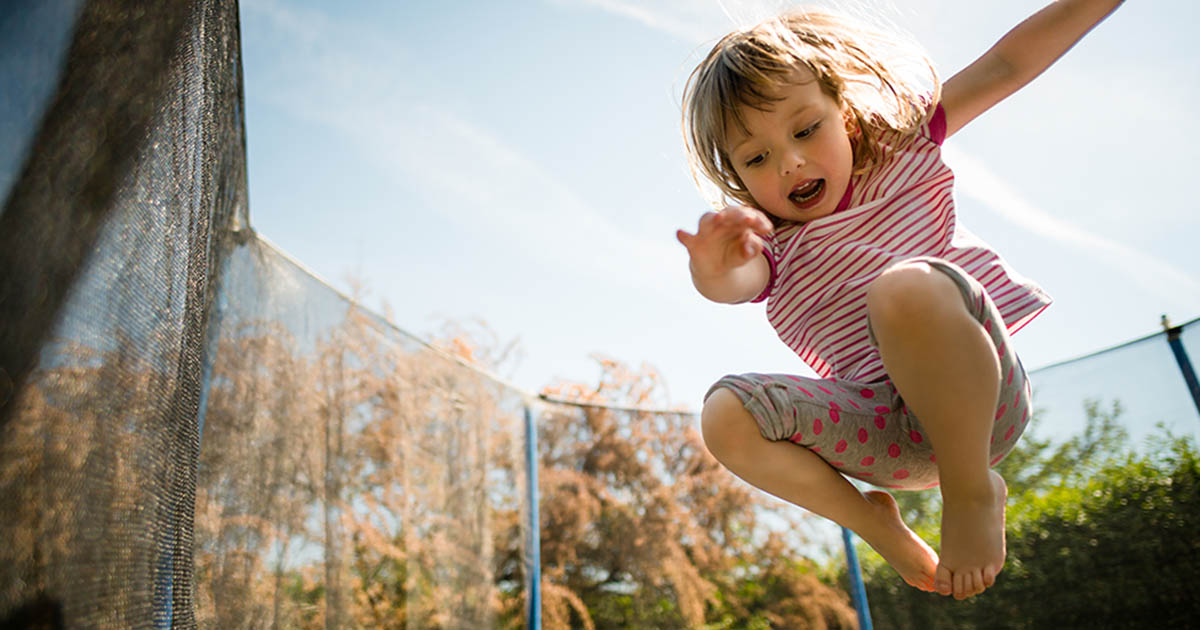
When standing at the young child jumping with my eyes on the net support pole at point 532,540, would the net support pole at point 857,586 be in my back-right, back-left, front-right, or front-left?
front-right

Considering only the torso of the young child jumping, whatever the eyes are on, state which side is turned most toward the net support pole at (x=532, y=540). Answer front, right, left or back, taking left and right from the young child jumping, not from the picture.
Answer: right

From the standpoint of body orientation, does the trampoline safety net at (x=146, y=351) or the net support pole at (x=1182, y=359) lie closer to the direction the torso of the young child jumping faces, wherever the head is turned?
the trampoline safety net

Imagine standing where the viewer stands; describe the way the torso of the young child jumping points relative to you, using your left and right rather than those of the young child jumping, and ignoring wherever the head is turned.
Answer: facing the viewer and to the left of the viewer

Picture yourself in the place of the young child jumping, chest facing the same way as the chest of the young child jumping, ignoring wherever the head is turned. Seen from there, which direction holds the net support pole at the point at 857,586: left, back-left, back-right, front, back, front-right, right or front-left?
back-right

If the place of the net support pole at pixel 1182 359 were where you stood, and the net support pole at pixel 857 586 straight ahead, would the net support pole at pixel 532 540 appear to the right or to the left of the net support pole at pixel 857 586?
left
